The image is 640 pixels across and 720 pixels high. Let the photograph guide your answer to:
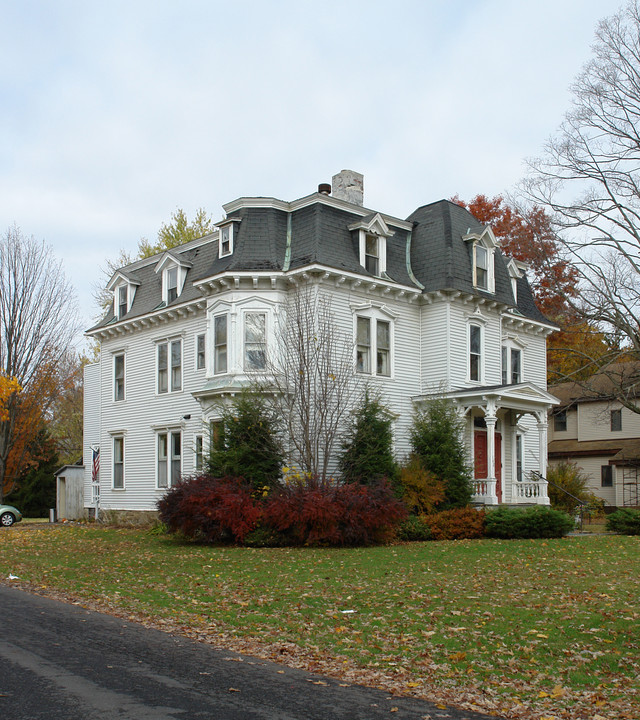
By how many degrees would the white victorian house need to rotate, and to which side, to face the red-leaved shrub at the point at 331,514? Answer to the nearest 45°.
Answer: approximately 45° to its right

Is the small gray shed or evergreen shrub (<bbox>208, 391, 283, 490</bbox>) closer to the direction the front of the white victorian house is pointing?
the evergreen shrub

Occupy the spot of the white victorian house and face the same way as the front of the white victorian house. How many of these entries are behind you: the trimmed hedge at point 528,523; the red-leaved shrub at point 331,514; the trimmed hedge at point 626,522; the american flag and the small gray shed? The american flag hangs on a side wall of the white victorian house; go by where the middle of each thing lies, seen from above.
2

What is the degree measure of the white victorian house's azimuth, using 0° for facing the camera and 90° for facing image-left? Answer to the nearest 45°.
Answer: approximately 315°

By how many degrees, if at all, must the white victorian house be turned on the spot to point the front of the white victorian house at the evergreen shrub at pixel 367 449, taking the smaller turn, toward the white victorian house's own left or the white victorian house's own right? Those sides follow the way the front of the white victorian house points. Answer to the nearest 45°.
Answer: approximately 45° to the white victorian house's own right

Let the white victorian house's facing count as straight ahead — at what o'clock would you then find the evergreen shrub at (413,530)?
The evergreen shrub is roughly at 1 o'clock from the white victorian house.

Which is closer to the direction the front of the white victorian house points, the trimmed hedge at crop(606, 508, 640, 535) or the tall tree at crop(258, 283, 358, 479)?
the trimmed hedge

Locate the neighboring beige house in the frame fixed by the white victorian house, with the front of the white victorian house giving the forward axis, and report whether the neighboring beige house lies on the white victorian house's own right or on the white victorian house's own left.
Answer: on the white victorian house's own left
